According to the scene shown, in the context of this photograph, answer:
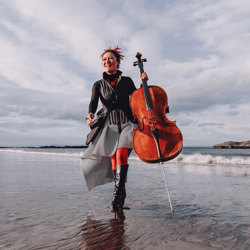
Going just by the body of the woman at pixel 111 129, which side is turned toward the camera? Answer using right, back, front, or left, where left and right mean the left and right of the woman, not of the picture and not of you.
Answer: front
